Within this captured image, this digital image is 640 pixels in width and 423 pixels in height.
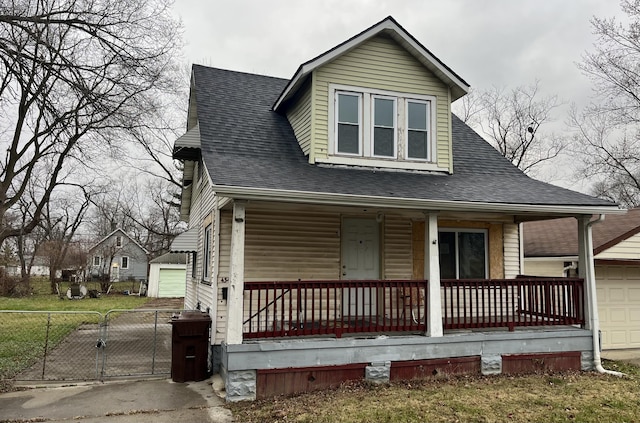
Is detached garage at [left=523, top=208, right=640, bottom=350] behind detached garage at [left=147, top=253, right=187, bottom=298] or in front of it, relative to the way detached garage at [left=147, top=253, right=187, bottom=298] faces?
in front

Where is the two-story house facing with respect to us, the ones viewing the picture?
facing the viewer and to the right of the viewer

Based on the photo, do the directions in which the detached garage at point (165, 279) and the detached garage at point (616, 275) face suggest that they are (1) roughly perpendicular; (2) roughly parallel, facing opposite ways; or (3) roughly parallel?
roughly parallel

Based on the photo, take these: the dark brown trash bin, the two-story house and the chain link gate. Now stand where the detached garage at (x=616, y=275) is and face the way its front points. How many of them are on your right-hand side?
3

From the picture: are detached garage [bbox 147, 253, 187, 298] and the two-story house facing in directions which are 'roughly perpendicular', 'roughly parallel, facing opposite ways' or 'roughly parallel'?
roughly parallel

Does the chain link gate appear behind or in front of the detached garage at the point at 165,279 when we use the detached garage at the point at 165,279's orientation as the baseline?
in front

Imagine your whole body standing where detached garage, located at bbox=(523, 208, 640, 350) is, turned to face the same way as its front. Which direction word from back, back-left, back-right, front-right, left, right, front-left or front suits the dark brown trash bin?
right

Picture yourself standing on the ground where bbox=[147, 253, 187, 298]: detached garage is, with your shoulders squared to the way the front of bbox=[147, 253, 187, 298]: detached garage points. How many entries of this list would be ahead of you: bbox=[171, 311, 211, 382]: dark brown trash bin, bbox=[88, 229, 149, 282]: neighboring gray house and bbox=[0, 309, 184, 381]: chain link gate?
2

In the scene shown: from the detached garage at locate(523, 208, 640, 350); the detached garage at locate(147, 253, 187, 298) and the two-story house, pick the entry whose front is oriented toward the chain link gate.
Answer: the detached garage at locate(147, 253, 187, 298)

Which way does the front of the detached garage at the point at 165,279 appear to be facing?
toward the camera

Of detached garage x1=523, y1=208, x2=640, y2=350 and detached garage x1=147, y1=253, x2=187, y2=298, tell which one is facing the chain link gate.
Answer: detached garage x1=147, y1=253, x2=187, y2=298

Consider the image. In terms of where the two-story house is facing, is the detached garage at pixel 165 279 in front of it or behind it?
behind

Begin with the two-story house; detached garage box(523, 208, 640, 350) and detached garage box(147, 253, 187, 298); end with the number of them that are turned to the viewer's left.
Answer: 0

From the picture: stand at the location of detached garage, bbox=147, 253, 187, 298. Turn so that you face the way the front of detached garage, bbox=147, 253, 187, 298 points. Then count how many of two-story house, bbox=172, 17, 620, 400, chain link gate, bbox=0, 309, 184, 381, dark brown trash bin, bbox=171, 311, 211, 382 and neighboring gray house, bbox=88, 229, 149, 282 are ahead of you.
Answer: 3

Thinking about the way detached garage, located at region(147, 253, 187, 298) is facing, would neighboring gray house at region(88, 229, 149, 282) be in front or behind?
behind

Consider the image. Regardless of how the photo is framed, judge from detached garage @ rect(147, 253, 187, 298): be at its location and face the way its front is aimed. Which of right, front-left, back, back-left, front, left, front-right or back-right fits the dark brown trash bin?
front

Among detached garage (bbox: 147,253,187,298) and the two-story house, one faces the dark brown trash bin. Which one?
the detached garage
